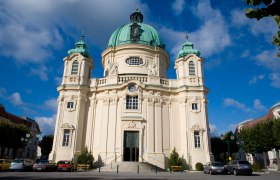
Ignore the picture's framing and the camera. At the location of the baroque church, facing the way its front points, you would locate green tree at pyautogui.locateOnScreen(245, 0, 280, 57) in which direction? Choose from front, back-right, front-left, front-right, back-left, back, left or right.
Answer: front

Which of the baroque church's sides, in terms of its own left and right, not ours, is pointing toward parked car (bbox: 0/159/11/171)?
right

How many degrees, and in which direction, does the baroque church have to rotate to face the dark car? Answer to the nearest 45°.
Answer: approximately 45° to its left

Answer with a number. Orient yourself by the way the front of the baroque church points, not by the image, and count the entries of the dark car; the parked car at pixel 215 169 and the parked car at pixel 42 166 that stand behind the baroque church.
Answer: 0

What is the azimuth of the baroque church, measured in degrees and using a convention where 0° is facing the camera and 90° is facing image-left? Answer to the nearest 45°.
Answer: approximately 0°

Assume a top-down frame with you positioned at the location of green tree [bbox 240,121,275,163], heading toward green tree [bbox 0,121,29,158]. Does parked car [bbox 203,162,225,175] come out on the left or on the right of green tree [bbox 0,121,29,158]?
left

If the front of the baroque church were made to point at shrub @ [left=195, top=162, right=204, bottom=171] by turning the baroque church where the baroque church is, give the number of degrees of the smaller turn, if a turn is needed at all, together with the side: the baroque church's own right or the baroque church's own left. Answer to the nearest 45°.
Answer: approximately 90° to the baroque church's own left

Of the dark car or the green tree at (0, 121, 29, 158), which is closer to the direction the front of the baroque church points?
the dark car

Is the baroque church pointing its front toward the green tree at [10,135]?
no

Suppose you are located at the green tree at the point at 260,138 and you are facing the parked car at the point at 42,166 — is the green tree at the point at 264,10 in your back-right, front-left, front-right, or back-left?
front-left

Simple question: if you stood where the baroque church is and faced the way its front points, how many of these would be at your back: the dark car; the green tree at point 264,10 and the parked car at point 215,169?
0
